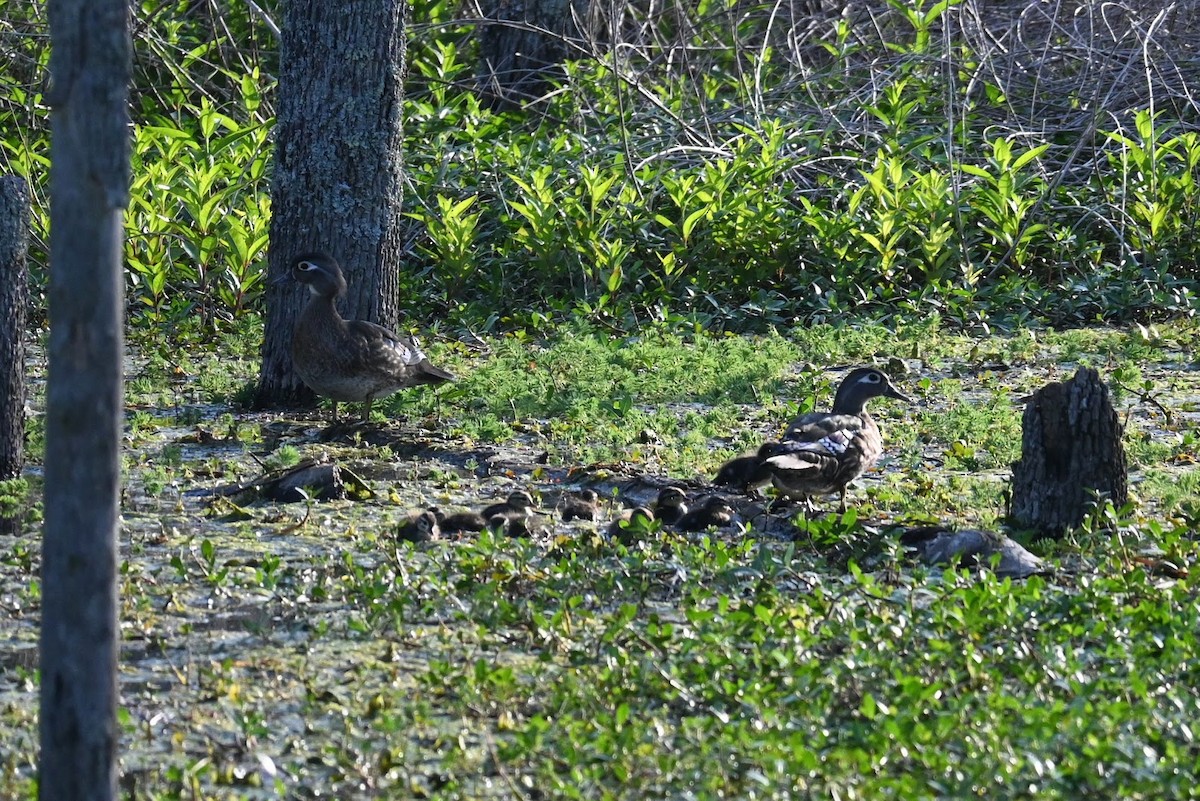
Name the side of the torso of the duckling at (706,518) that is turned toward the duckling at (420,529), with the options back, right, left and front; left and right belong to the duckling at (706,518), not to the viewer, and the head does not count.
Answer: back

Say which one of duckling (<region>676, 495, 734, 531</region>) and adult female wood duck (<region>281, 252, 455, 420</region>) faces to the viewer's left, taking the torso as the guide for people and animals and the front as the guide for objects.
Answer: the adult female wood duck

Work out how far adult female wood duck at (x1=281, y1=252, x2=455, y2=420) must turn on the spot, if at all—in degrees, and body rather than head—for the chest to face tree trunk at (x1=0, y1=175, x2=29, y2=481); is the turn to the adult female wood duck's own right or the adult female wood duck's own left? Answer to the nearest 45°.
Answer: approximately 45° to the adult female wood duck's own left

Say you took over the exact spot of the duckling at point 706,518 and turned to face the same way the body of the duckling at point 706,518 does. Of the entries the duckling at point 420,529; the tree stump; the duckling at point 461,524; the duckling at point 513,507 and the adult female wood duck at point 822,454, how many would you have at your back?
3

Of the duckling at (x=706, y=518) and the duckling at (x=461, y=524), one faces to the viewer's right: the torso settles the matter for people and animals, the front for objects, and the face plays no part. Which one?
the duckling at (x=706, y=518)

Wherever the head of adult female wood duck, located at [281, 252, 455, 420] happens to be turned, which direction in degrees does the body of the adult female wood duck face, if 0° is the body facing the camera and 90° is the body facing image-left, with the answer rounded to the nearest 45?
approximately 90°

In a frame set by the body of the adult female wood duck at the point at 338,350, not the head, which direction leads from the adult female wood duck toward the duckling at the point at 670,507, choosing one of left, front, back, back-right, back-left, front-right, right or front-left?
back-left

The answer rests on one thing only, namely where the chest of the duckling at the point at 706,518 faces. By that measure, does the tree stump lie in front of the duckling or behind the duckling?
in front

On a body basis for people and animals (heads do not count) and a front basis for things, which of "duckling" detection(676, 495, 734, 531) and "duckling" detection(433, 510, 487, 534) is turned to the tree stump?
"duckling" detection(676, 495, 734, 531)

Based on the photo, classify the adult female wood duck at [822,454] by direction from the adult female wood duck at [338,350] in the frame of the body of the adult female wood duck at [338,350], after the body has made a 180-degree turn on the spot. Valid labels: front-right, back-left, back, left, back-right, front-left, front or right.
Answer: front-right

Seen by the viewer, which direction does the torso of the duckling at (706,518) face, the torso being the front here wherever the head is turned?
to the viewer's right
